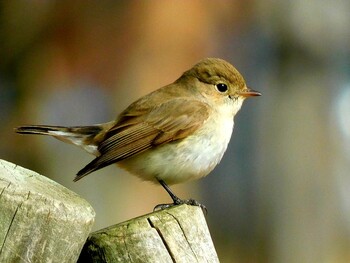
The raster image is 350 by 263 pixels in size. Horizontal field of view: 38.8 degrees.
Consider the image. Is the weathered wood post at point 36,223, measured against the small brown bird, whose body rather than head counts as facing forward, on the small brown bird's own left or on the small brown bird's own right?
on the small brown bird's own right

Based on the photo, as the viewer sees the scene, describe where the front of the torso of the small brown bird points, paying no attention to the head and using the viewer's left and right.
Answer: facing to the right of the viewer
